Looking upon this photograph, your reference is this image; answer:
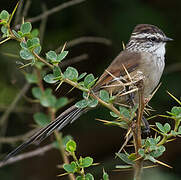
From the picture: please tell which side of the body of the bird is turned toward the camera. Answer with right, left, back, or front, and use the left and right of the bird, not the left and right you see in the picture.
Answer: right

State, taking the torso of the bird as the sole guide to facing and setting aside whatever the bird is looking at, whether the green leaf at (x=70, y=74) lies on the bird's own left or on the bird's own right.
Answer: on the bird's own right

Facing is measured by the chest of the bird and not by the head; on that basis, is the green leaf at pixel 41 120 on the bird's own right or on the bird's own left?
on the bird's own right
